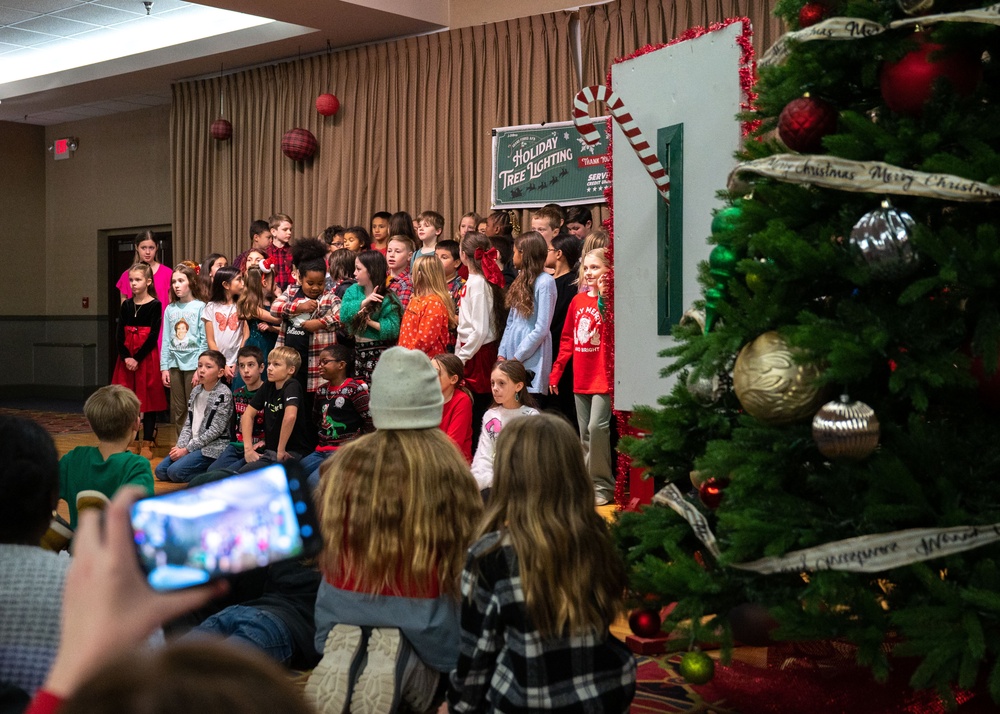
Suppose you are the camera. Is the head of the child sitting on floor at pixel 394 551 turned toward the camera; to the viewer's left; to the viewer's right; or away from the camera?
away from the camera

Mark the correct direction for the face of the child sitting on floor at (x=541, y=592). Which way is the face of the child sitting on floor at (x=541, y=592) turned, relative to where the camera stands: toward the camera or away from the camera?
away from the camera

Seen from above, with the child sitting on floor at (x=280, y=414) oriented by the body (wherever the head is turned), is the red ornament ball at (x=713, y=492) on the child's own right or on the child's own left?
on the child's own left

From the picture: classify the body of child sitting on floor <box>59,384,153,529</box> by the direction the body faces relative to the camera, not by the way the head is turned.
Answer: away from the camera

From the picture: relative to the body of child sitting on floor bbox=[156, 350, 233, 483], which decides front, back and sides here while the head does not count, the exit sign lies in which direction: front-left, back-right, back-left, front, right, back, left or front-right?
back-right

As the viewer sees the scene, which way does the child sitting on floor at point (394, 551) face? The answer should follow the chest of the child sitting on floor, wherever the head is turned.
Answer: away from the camera

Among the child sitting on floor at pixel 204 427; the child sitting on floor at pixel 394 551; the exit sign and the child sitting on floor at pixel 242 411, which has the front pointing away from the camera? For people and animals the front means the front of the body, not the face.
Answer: the child sitting on floor at pixel 394 551

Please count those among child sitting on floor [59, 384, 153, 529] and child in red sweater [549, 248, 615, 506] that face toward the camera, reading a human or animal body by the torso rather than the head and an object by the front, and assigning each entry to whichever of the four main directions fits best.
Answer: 1
